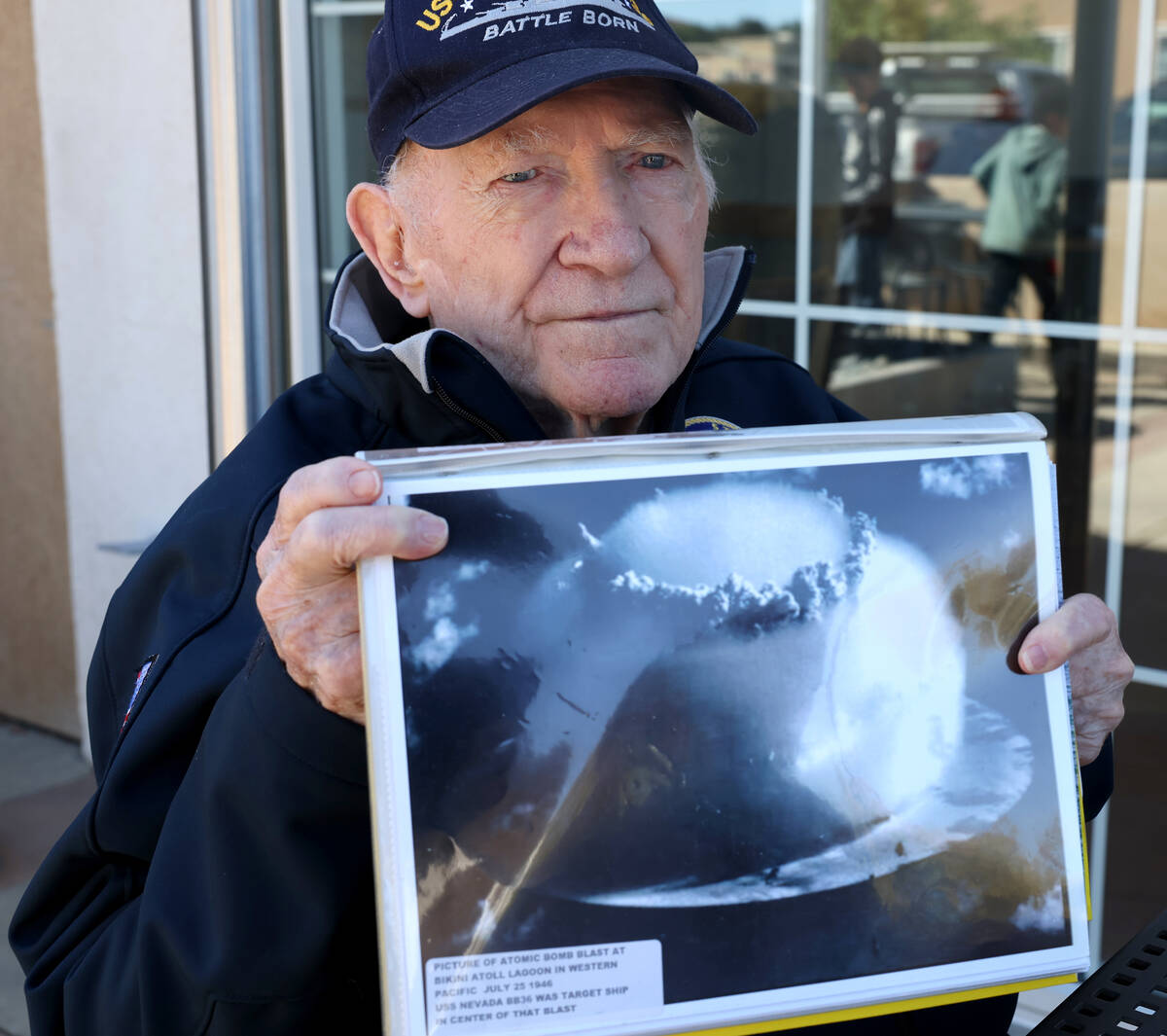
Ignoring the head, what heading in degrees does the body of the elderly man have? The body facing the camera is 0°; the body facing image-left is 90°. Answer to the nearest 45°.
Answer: approximately 315°

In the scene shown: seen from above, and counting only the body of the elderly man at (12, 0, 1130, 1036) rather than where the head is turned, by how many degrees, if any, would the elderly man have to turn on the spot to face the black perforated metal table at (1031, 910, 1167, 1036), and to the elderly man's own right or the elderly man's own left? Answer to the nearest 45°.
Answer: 0° — they already face it
